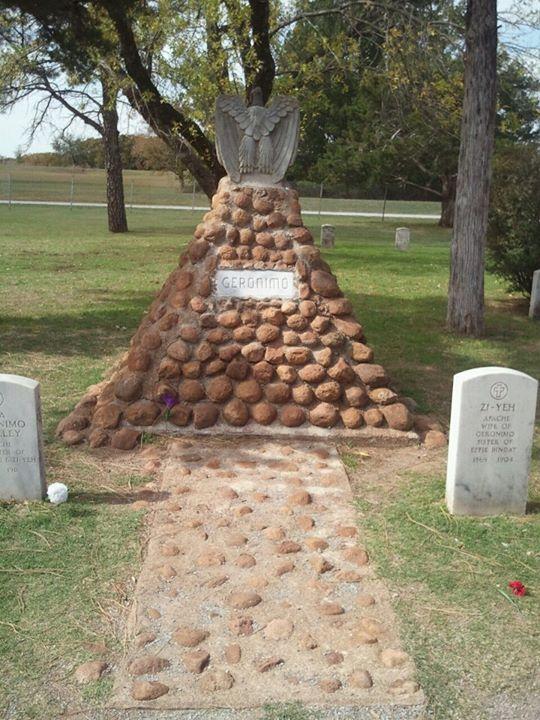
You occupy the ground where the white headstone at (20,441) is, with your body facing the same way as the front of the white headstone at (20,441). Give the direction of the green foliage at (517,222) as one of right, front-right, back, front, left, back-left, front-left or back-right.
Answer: back-left

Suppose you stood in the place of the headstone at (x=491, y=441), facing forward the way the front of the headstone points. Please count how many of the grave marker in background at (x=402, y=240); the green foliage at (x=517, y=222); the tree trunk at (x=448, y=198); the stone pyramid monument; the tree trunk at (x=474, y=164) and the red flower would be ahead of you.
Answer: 1

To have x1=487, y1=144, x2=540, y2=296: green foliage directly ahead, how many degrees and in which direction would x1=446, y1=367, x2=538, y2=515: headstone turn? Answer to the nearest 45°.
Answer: approximately 180°

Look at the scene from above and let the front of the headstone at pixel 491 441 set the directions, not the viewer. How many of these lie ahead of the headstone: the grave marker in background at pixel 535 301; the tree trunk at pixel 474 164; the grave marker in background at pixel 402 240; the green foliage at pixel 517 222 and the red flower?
1

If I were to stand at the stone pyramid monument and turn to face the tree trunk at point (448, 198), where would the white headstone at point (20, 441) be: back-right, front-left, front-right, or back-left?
back-left

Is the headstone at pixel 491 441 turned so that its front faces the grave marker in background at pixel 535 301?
no

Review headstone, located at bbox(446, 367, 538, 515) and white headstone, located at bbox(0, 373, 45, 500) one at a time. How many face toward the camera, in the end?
2

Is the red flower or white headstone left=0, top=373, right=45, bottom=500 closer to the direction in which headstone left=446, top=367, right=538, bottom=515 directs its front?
the red flower

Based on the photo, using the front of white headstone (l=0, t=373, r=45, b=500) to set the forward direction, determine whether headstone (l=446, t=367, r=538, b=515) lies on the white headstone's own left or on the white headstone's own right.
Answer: on the white headstone's own left

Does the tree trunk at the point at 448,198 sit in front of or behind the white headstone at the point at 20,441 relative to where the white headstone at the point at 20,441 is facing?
behind

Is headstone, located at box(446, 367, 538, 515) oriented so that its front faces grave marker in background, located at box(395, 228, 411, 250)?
no

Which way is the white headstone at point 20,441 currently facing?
toward the camera

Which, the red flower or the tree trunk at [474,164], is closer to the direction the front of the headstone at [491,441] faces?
the red flower

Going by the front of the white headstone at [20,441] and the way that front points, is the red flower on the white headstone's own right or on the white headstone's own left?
on the white headstone's own left

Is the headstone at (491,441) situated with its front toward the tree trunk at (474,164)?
no

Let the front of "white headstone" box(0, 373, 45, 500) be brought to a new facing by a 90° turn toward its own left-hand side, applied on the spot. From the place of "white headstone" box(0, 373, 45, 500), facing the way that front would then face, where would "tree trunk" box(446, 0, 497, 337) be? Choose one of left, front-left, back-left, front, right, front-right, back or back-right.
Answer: front-left

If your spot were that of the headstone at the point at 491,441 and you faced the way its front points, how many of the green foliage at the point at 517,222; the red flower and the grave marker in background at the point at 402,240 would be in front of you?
1

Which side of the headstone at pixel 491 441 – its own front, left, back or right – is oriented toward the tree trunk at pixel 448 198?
back

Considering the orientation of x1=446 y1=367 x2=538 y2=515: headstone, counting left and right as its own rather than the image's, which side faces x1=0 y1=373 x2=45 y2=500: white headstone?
right

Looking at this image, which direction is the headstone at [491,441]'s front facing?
toward the camera
